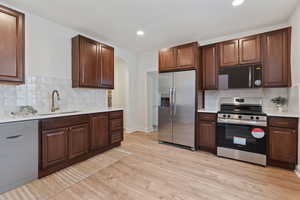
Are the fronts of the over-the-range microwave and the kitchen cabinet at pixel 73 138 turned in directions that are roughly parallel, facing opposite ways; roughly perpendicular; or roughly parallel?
roughly perpendicular

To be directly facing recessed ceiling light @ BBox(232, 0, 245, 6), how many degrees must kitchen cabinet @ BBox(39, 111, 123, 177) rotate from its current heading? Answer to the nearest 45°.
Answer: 0° — it already faces it

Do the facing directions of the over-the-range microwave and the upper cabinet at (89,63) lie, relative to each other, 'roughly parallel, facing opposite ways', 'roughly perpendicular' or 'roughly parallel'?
roughly perpendicular

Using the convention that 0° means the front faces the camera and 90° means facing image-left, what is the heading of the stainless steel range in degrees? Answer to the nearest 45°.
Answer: approximately 0°

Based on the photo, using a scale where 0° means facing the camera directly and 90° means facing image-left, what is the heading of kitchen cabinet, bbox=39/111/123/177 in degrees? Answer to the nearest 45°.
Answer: approximately 315°

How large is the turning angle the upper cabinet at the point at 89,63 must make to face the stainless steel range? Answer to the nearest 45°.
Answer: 0° — it already faces it

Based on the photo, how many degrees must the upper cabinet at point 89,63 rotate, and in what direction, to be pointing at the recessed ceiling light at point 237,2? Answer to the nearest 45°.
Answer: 0° — it already faces it
